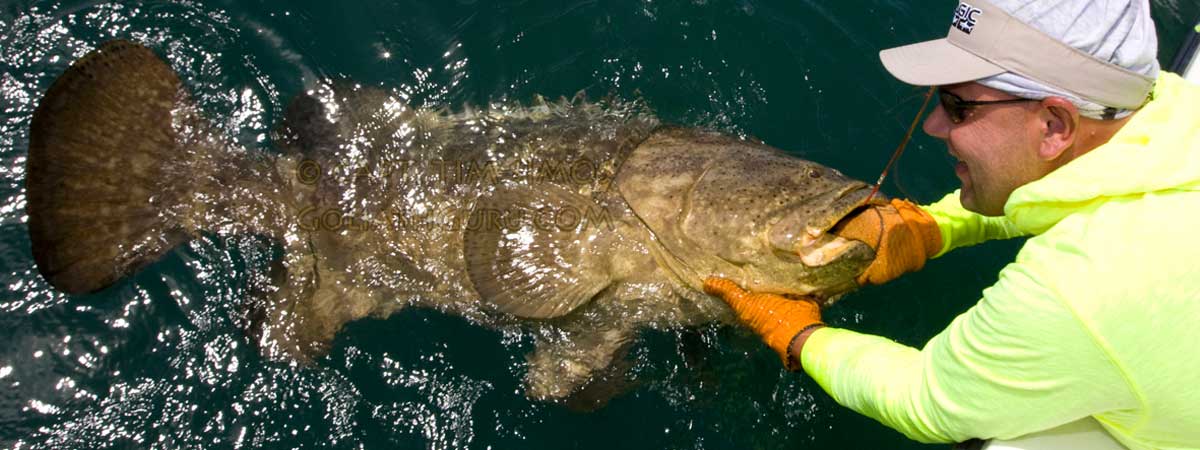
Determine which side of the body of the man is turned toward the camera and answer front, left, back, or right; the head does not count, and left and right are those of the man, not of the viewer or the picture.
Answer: left
